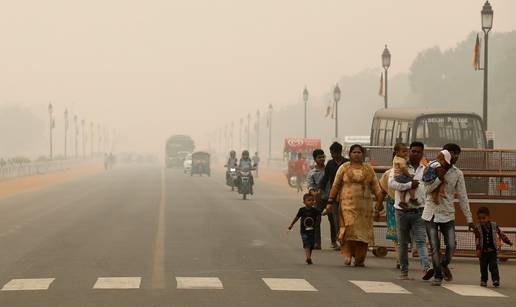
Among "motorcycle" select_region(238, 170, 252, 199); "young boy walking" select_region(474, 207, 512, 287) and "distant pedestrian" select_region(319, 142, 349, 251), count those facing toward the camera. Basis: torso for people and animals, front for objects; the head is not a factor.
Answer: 3

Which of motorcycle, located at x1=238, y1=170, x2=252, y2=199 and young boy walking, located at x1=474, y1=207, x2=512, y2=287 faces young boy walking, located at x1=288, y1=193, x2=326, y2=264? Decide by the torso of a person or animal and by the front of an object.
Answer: the motorcycle

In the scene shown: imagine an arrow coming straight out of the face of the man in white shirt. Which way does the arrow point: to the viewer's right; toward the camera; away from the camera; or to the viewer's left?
toward the camera

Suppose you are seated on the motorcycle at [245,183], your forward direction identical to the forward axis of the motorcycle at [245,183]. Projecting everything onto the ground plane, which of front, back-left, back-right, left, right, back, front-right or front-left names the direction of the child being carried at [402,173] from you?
front

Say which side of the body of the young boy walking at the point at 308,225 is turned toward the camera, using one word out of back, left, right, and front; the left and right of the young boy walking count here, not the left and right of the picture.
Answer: front

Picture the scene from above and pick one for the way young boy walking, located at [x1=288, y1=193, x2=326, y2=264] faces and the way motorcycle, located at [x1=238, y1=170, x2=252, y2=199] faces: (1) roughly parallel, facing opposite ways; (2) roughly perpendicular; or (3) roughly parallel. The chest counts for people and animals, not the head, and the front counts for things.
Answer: roughly parallel

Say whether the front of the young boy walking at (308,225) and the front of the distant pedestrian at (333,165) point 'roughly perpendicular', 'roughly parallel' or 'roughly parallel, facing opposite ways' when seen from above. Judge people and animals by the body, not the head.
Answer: roughly parallel

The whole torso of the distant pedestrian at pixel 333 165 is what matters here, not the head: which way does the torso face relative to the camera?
toward the camera

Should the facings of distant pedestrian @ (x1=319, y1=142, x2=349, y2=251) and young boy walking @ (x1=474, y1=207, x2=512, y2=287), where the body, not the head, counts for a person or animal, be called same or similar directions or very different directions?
same or similar directions

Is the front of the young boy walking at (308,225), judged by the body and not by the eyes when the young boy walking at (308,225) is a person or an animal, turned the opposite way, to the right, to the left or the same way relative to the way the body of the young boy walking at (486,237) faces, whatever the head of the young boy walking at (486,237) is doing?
the same way

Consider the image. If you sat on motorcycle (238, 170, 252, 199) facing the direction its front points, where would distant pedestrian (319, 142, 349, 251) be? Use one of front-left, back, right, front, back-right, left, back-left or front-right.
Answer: front

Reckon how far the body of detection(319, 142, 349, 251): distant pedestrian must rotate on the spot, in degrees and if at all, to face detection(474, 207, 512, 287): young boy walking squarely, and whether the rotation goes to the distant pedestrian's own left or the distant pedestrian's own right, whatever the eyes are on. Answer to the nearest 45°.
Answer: approximately 45° to the distant pedestrian's own left

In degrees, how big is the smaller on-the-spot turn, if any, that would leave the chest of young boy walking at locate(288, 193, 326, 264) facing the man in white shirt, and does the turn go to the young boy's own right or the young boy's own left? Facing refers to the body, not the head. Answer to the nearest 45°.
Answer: approximately 45° to the young boy's own left

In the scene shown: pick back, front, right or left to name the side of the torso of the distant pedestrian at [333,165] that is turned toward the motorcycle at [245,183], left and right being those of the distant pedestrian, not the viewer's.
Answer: back

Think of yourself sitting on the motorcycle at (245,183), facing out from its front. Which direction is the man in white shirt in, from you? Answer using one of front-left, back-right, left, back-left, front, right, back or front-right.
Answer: front
